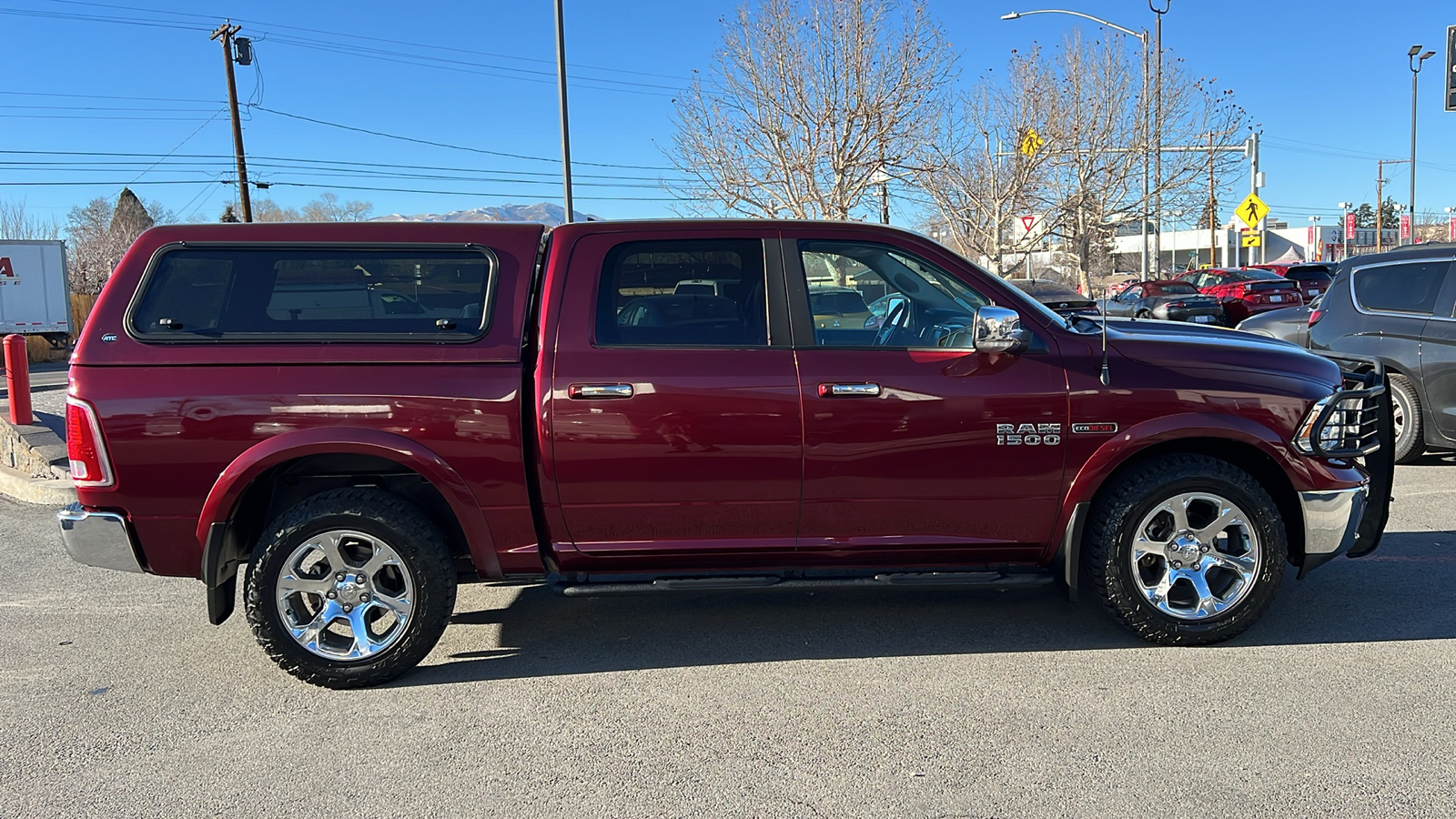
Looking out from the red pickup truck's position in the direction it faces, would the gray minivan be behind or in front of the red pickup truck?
in front

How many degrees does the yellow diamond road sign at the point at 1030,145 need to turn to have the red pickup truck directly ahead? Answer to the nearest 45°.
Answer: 0° — it already faces it

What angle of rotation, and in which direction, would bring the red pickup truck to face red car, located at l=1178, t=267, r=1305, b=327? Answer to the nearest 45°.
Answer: approximately 45° to its left

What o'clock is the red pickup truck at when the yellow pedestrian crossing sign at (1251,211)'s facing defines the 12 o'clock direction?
The red pickup truck is roughly at 12 o'clock from the yellow pedestrian crossing sign.

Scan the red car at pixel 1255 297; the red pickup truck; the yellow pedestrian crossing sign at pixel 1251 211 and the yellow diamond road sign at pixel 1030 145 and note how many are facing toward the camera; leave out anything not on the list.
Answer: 2

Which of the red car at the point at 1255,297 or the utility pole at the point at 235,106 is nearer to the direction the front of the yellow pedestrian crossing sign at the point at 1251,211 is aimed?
the red car

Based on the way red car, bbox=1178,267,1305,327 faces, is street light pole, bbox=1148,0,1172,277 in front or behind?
in front

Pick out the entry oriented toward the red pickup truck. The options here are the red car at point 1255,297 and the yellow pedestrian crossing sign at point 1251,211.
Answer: the yellow pedestrian crossing sign

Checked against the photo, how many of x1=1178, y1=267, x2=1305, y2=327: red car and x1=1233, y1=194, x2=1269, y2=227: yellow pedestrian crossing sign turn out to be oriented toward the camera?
1

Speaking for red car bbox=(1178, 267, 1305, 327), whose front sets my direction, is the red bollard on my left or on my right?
on my left

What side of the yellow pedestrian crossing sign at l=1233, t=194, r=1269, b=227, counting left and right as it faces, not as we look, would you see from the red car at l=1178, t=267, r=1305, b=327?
front

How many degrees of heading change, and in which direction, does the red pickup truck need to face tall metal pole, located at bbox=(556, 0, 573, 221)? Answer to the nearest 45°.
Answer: approximately 90° to its left

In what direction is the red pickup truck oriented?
to the viewer's right
